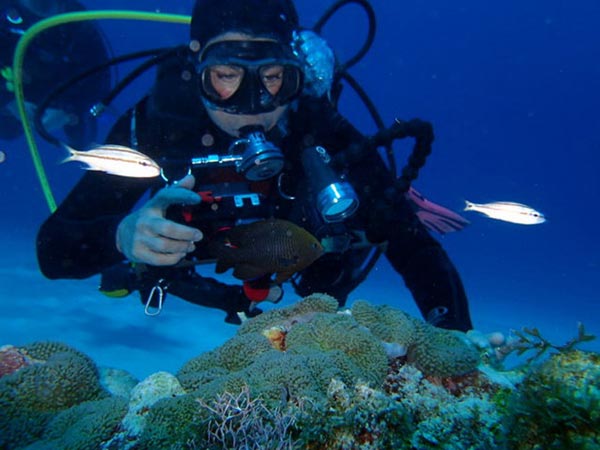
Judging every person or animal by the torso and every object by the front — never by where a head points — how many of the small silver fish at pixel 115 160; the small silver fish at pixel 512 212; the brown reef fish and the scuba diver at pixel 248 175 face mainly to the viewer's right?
3

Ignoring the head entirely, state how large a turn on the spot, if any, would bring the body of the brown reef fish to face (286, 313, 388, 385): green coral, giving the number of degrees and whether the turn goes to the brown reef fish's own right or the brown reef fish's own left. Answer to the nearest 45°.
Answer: approximately 45° to the brown reef fish's own right

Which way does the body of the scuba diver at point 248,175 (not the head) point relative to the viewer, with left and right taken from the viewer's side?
facing the viewer

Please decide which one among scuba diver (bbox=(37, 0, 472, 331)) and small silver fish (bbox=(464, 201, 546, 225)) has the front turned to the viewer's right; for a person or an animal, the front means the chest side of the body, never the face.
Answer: the small silver fish

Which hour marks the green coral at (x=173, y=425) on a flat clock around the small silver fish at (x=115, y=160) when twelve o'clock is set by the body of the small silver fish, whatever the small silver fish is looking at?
The green coral is roughly at 2 o'clock from the small silver fish.

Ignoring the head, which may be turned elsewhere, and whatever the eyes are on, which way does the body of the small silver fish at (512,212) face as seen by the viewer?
to the viewer's right

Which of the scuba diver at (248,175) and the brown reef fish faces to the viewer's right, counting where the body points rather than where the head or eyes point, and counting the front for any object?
the brown reef fish

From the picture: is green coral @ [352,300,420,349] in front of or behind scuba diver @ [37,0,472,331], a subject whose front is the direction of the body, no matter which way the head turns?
in front

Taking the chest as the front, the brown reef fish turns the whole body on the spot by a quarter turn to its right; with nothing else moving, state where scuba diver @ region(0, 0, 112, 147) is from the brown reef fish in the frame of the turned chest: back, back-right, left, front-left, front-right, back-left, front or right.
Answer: back-right

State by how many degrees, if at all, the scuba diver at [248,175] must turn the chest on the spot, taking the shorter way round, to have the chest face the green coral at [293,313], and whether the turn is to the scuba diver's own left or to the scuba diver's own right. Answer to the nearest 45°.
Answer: approximately 45° to the scuba diver's own left

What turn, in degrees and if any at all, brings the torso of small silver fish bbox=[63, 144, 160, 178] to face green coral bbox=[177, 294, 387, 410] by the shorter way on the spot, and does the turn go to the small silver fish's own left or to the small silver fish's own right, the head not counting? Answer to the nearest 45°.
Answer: approximately 45° to the small silver fish's own right

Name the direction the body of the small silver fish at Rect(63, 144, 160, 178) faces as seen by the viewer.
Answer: to the viewer's right

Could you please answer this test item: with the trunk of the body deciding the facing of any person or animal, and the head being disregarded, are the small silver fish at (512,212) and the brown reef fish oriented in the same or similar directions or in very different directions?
same or similar directions

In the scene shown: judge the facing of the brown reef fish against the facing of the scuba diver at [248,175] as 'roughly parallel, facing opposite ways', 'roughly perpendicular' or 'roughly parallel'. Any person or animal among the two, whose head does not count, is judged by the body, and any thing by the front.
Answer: roughly perpendicular

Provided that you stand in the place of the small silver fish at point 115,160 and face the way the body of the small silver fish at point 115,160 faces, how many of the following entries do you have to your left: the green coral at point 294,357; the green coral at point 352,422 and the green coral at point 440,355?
0
